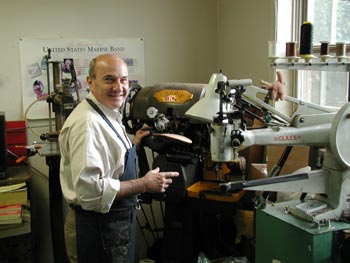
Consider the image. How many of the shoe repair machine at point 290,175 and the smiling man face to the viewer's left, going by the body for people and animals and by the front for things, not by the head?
1

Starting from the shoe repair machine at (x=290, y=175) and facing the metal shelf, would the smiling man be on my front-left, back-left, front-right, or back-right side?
back-left

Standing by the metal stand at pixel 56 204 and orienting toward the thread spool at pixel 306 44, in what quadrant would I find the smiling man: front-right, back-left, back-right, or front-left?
front-right

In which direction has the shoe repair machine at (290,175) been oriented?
to the viewer's left

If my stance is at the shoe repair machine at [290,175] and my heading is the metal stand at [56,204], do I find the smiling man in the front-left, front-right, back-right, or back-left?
front-left

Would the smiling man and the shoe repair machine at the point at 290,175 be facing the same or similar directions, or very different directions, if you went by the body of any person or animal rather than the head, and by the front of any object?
very different directions
